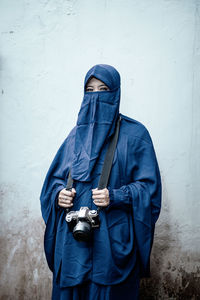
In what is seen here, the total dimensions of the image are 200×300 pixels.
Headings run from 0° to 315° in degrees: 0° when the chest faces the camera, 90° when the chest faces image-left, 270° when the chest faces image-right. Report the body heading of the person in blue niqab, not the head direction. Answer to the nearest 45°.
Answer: approximately 45°
